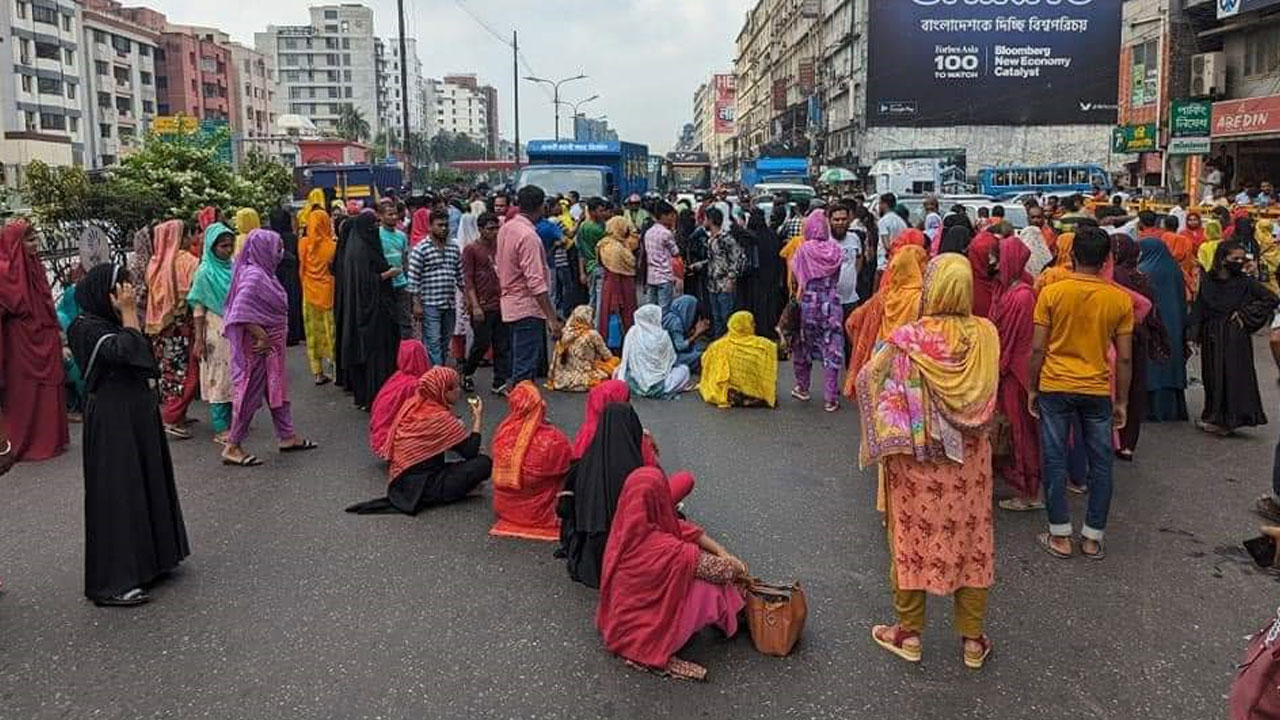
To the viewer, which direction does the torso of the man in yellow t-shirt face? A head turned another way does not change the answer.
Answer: away from the camera

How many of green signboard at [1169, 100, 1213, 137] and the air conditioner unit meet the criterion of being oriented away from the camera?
0

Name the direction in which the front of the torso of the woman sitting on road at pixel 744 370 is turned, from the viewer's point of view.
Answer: away from the camera

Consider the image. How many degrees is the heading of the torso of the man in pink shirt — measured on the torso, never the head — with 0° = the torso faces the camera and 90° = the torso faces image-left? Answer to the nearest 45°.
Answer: approximately 225°

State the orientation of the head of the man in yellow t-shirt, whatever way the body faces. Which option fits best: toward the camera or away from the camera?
away from the camera

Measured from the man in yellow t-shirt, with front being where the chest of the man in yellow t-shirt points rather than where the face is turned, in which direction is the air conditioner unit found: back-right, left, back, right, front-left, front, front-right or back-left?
front

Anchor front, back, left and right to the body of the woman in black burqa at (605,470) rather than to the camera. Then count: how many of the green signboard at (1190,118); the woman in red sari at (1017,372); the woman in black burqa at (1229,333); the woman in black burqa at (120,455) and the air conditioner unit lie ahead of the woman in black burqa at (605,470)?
4

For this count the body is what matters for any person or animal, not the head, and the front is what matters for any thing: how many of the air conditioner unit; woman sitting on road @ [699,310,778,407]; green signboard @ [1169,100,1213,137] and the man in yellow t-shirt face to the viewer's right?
0

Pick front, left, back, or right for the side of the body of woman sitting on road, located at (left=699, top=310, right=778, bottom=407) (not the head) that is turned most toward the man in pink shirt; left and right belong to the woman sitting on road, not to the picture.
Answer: left

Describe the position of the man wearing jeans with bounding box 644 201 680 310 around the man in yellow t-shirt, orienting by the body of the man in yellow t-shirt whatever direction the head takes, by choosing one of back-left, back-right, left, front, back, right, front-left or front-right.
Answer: front-left

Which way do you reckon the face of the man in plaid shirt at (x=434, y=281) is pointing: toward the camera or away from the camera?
toward the camera

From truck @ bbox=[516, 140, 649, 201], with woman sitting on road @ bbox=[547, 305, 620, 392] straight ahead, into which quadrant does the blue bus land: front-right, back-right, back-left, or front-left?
back-left

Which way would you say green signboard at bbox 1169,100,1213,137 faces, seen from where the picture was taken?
facing the viewer

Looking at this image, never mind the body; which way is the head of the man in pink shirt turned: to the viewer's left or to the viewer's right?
to the viewer's right

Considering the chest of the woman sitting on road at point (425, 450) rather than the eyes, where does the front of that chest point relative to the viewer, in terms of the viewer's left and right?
facing to the right of the viewer

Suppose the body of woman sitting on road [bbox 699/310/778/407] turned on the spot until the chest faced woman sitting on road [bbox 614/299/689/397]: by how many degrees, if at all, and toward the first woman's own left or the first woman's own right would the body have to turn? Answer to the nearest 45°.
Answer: approximately 45° to the first woman's own left

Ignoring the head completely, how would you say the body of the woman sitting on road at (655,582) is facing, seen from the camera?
to the viewer's right
